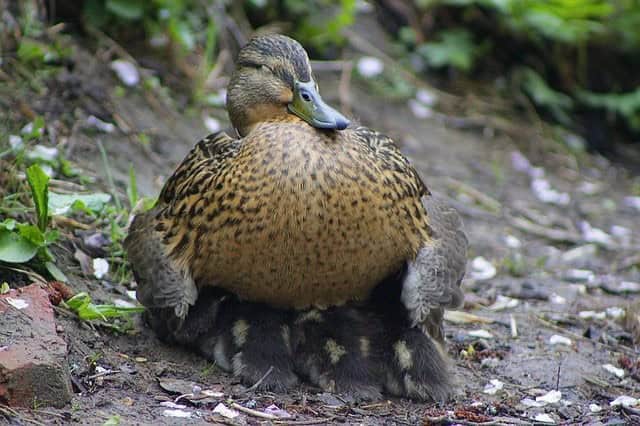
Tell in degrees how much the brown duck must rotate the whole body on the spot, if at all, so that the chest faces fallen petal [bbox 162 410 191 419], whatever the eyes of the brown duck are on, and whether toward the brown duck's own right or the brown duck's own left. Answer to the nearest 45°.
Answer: approximately 45° to the brown duck's own right

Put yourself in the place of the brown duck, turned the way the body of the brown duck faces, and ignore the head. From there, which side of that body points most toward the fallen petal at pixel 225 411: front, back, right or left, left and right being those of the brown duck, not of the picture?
front

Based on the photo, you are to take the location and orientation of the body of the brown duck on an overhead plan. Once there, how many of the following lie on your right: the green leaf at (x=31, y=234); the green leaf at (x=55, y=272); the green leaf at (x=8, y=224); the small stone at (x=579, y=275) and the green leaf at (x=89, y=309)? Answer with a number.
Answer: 4

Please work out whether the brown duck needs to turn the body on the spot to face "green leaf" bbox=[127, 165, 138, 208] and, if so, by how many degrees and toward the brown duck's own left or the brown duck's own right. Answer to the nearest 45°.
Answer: approximately 135° to the brown duck's own right

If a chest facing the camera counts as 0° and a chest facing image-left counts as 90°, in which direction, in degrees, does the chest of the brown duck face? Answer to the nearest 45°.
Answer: approximately 0°

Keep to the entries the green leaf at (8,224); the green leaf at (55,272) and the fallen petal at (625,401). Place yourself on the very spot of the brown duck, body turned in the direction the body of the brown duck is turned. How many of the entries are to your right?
2

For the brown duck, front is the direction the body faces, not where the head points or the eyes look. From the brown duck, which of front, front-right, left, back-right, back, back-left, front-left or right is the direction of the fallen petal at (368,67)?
back

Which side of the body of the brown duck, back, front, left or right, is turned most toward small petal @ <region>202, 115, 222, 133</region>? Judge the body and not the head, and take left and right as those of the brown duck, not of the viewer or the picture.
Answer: back

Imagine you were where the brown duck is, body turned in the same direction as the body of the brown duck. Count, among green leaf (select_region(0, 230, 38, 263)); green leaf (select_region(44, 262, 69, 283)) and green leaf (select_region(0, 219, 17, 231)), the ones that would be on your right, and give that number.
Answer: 3

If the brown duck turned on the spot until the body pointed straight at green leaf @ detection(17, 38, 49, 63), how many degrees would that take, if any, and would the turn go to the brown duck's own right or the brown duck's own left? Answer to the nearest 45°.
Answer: approximately 135° to the brown duck's own right

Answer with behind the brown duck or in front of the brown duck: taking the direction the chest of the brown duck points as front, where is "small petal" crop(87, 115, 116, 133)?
behind

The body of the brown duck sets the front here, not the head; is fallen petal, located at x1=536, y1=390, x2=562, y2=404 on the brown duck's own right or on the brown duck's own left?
on the brown duck's own left

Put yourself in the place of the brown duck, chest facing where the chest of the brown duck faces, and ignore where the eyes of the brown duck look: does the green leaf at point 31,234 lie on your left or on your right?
on your right

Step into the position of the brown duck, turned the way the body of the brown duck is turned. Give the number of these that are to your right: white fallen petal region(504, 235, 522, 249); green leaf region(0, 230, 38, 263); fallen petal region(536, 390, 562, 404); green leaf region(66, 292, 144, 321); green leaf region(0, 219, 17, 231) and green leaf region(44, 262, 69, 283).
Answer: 4

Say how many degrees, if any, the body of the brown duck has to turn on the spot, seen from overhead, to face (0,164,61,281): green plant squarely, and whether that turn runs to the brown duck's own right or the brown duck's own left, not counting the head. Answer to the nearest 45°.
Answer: approximately 90° to the brown duck's own right

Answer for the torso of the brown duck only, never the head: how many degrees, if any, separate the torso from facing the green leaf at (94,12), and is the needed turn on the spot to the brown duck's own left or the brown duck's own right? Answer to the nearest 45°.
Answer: approximately 135° to the brown duck's own right

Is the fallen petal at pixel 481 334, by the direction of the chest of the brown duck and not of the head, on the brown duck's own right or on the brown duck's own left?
on the brown duck's own left
